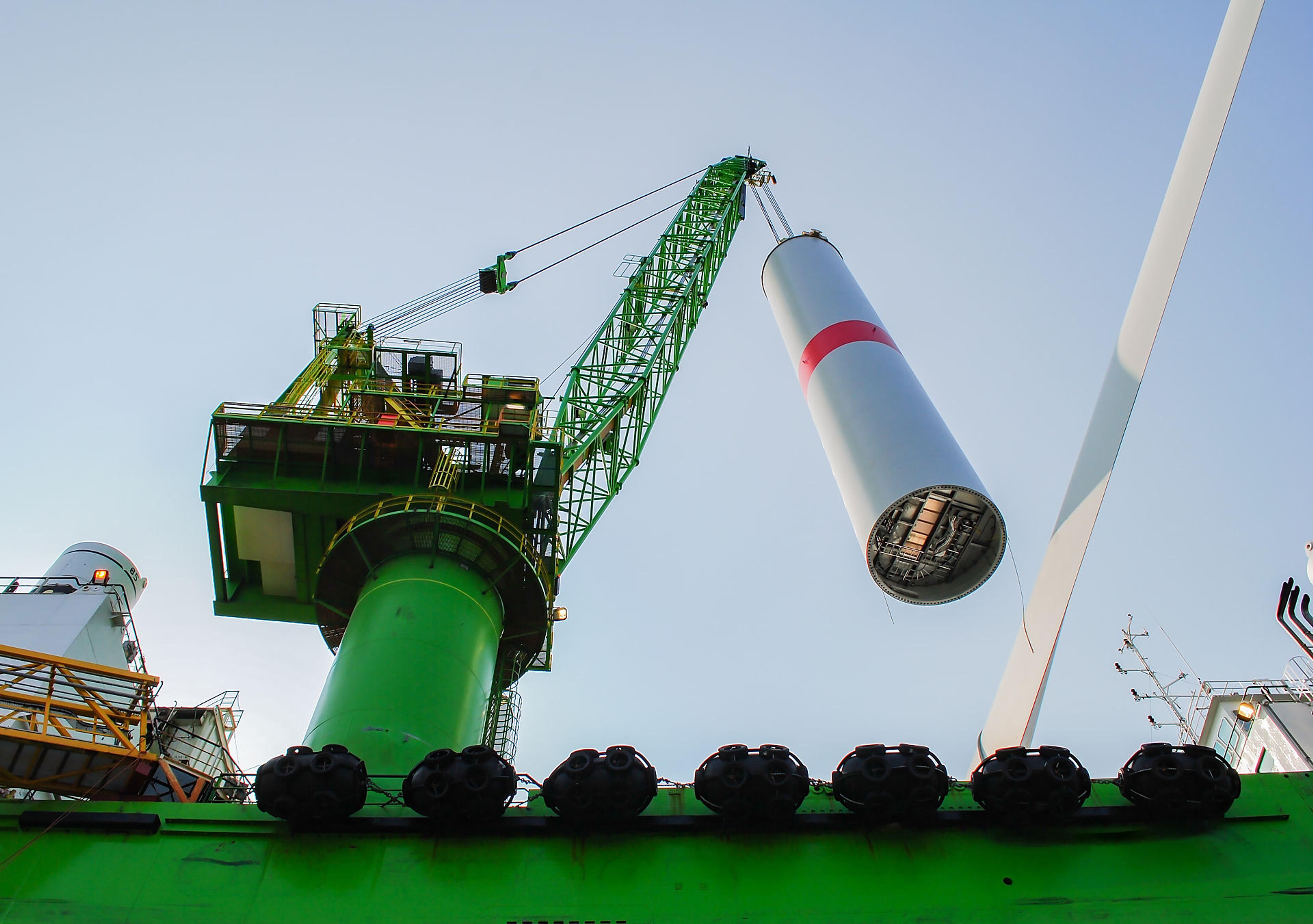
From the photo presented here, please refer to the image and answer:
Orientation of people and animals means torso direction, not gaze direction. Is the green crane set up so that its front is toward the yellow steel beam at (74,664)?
no

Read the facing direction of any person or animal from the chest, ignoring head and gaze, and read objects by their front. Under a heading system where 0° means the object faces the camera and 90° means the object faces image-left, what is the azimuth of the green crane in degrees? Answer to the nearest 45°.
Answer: approximately 270°

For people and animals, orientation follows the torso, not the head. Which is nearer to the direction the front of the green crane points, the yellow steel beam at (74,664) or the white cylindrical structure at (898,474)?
the white cylindrical structure

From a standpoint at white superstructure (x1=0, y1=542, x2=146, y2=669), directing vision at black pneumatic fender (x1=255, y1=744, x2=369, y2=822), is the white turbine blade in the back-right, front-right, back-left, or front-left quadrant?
front-left

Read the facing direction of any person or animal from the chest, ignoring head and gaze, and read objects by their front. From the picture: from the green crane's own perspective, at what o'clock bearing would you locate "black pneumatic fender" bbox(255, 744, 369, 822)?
The black pneumatic fender is roughly at 3 o'clock from the green crane.

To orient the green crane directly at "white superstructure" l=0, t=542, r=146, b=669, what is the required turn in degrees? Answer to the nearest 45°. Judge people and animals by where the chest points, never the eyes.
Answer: approximately 135° to its left

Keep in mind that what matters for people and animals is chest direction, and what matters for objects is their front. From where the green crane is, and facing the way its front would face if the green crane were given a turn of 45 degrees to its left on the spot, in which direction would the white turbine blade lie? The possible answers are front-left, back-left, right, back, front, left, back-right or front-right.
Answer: right
